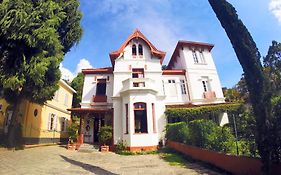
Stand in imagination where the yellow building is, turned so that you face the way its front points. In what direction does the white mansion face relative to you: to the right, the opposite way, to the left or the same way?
to the right

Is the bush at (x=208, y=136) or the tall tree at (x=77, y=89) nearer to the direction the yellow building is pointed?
the bush

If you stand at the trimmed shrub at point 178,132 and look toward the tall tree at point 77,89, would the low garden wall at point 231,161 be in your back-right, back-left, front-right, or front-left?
back-left

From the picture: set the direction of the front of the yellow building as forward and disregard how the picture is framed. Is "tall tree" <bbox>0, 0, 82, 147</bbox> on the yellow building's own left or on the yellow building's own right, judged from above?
on the yellow building's own right

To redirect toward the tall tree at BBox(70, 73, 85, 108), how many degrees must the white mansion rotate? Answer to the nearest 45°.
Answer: approximately 135° to its right

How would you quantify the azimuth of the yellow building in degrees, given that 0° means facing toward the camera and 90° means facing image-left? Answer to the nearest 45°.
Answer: approximately 315°

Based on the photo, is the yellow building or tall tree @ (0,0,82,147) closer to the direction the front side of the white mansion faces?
the tall tree

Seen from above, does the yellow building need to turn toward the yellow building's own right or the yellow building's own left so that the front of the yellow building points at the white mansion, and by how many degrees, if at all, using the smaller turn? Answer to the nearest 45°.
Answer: approximately 90° to the yellow building's own left

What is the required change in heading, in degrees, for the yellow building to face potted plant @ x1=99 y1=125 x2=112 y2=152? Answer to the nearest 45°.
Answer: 0° — it already faces it

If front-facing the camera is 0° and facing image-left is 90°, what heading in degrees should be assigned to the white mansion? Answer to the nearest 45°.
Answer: approximately 0°

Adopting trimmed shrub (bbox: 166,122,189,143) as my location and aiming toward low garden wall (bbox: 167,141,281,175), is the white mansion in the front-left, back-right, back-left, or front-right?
back-right
